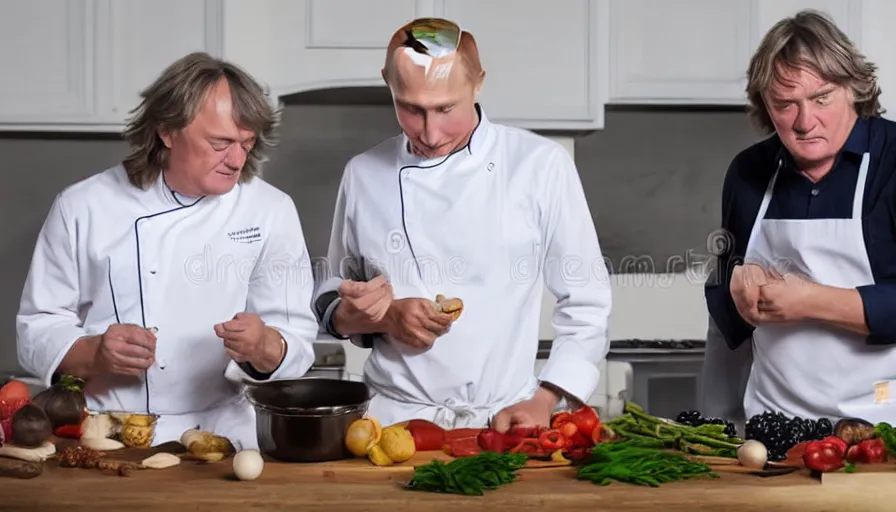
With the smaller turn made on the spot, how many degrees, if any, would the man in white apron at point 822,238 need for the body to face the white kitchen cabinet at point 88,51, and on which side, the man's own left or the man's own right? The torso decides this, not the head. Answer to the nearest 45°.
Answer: approximately 90° to the man's own right

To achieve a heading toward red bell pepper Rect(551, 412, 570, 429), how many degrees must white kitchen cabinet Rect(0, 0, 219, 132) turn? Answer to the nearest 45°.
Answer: approximately 45° to its left

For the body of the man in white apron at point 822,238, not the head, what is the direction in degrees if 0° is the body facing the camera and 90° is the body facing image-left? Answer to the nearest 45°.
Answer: approximately 0°

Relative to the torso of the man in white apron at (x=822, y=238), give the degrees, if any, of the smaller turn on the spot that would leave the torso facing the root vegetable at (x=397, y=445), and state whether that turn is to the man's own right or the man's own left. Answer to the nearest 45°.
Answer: approximately 45° to the man's own right

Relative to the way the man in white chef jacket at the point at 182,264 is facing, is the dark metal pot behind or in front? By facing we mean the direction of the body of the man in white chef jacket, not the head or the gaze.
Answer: in front

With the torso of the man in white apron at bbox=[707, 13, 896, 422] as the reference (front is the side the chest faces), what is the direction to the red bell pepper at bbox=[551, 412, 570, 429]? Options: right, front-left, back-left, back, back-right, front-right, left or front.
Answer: front-right

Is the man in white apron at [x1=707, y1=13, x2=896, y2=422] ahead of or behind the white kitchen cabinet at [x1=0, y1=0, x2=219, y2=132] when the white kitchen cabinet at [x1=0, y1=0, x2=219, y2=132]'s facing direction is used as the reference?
ahead

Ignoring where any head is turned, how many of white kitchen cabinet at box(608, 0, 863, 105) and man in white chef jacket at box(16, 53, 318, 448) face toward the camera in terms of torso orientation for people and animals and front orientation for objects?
2

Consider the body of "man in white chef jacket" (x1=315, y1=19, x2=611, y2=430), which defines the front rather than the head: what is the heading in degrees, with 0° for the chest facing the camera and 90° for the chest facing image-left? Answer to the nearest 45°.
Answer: approximately 0°

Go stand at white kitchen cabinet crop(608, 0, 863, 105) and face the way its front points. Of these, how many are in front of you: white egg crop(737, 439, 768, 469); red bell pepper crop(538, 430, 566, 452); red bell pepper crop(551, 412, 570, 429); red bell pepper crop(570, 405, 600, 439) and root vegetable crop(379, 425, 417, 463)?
5

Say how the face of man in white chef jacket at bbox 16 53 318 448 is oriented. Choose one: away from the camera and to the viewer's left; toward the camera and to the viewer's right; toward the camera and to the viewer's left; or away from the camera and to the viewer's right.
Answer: toward the camera and to the viewer's right
